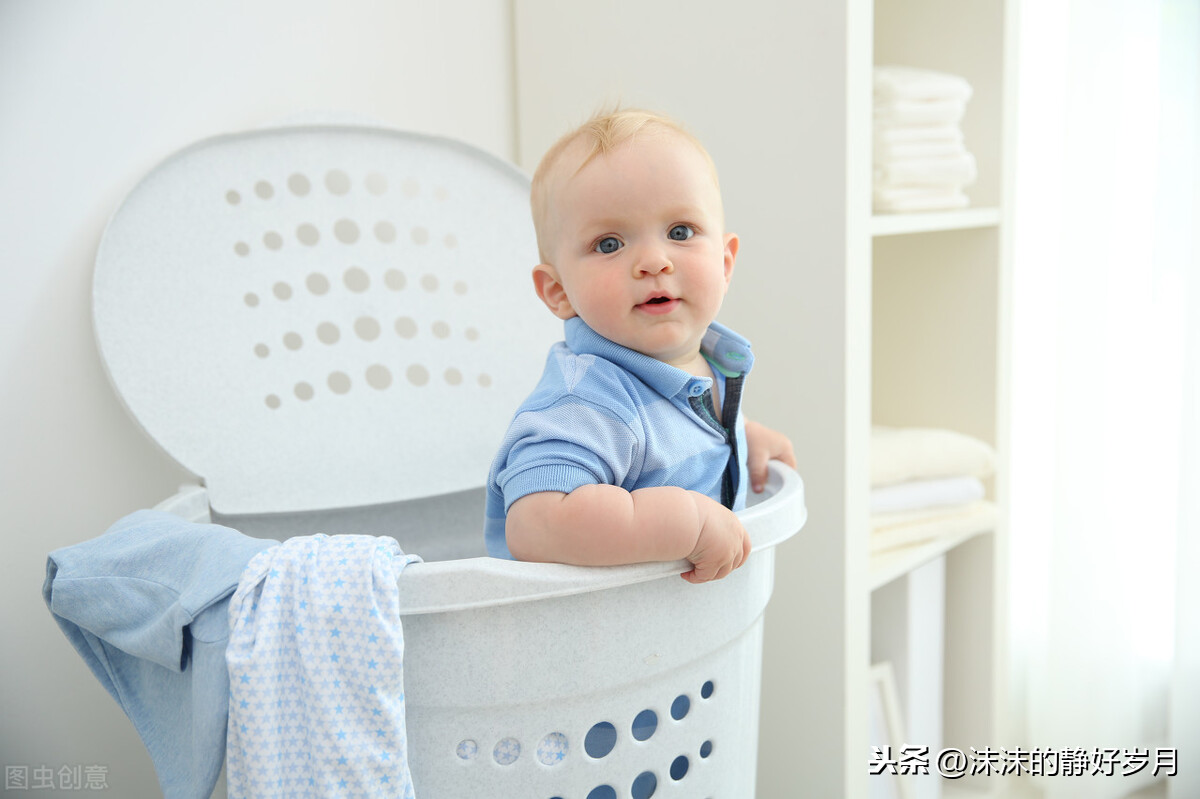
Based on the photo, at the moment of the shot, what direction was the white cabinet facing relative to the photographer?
facing the viewer and to the right of the viewer

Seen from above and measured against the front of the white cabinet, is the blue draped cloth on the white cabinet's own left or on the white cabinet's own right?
on the white cabinet's own right

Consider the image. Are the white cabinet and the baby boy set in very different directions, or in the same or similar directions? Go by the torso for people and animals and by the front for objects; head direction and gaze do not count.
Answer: same or similar directions

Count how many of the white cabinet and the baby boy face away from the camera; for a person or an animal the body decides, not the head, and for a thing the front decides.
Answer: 0

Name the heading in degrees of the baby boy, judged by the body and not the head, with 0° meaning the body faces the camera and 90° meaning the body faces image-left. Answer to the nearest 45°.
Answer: approximately 315°
